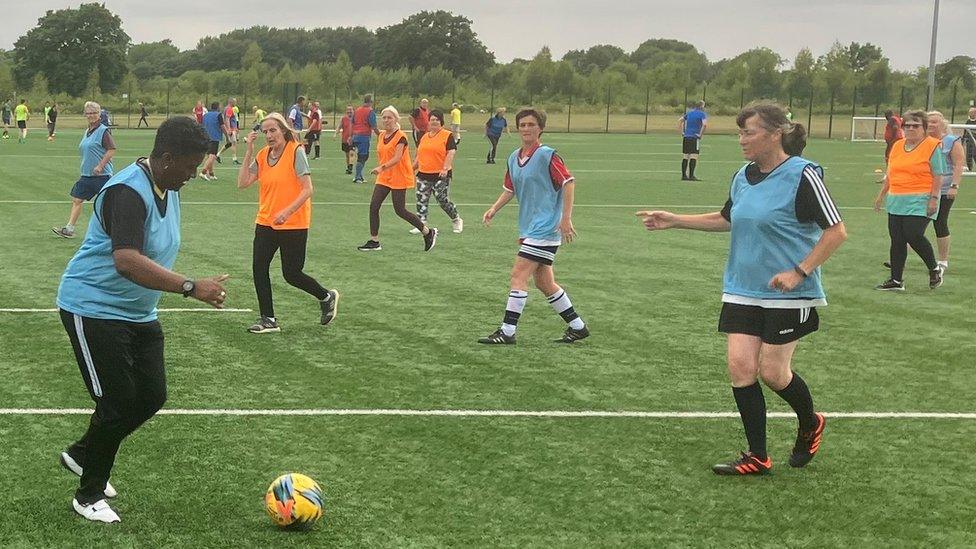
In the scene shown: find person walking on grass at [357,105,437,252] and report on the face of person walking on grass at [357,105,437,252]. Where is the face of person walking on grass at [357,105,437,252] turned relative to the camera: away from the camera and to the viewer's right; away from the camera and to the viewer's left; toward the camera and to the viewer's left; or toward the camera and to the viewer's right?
toward the camera and to the viewer's left

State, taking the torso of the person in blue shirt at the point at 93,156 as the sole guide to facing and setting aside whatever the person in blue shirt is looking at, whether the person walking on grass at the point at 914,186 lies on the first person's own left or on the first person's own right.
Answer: on the first person's own left

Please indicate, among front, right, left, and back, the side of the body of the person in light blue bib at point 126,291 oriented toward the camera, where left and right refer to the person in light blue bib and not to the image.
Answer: right

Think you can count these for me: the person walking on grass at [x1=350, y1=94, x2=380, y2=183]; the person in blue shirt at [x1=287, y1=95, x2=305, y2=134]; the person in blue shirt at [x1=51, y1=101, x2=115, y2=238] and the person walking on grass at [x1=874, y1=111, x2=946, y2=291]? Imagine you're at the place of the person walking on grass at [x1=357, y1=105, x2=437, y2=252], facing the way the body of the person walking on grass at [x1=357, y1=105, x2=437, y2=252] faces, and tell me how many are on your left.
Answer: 1

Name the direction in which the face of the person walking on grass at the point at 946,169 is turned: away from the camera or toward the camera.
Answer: toward the camera

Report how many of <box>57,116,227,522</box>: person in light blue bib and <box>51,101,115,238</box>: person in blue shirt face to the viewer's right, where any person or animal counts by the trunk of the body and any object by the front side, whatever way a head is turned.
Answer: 1

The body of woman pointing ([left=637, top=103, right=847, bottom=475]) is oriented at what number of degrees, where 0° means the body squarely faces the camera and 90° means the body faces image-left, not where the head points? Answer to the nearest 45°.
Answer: approximately 45°

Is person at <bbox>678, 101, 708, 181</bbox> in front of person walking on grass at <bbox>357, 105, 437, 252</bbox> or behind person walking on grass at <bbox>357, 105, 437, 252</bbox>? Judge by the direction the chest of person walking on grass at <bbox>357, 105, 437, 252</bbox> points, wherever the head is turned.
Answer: behind

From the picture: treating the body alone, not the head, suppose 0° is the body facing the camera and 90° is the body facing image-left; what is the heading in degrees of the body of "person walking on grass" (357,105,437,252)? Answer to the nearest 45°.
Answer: approximately 45°

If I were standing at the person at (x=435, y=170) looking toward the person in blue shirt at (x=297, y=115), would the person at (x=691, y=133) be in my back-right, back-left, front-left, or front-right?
front-right

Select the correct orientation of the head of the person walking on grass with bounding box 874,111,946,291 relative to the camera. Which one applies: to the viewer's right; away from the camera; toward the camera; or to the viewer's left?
toward the camera

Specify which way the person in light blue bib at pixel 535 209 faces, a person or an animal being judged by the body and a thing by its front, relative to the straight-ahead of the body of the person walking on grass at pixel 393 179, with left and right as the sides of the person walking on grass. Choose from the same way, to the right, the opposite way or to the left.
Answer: the same way

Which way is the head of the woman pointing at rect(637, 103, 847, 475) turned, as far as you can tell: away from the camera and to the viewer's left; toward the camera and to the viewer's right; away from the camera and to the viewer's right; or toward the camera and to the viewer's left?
toward the camera and to the viewer's left
